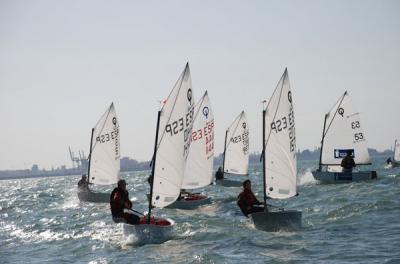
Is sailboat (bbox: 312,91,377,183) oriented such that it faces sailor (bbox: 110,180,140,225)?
no

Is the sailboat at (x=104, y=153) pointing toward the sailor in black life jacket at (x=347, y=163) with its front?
no

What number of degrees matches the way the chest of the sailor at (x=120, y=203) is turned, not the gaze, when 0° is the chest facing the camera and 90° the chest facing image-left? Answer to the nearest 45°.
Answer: approximately 270°

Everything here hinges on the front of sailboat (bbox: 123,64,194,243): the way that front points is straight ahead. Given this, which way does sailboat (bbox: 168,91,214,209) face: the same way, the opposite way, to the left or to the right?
the same way

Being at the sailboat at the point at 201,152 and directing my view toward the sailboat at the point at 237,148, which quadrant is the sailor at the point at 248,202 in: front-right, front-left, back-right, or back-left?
back-right

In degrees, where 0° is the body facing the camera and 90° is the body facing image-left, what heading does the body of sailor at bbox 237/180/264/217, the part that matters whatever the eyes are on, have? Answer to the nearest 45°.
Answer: approximately 270°

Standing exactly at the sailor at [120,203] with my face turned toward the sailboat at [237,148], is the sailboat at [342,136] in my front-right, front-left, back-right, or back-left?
front-right

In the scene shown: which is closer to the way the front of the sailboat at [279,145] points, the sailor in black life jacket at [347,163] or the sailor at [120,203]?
the sailor

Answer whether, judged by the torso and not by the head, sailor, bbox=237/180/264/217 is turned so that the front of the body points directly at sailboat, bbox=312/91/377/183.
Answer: no

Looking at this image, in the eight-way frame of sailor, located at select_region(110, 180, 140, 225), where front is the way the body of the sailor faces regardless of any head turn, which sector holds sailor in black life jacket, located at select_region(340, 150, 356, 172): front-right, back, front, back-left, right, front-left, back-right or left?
front-left

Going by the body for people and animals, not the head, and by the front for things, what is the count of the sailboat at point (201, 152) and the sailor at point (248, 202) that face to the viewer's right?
1

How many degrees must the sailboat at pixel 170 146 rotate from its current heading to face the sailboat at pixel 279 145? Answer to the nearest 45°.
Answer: approximately 135° to its left
